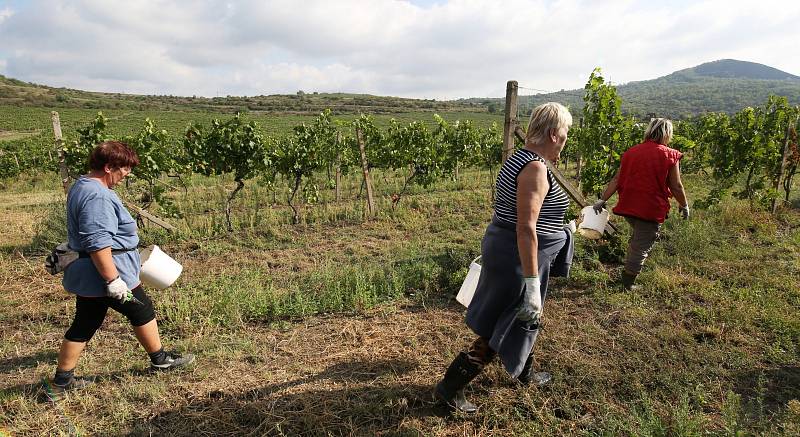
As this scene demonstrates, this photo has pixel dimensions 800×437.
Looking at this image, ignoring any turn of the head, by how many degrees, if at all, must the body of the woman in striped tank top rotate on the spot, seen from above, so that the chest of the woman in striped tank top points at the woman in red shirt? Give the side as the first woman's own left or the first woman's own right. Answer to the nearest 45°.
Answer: approximately 45° to the first woman's own left

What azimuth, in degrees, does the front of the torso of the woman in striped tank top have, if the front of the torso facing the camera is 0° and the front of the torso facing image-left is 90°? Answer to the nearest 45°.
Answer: approximately 270°

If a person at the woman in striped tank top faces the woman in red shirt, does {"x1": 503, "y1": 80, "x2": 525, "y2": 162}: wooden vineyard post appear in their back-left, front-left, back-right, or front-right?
front-left

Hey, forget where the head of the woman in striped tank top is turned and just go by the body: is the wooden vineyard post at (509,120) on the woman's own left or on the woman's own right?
on the woman's own left

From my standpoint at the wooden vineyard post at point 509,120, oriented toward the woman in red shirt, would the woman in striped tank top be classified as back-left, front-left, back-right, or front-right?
front-right

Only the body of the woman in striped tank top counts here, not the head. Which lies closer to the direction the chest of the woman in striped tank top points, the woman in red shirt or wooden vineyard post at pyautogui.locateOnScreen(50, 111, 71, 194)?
the woman in red shirt

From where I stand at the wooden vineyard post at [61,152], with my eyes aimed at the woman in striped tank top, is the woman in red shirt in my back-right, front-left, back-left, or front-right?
front-left

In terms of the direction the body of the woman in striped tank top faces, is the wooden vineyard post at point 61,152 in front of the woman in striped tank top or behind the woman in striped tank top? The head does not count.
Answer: behind
